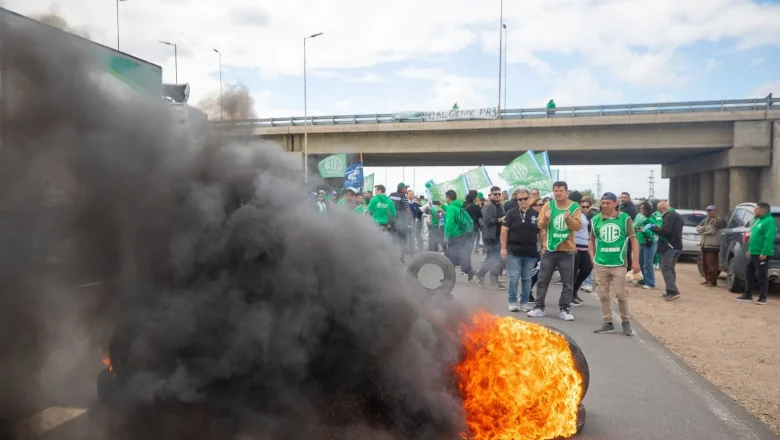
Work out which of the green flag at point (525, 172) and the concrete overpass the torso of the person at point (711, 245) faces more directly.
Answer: the green flag

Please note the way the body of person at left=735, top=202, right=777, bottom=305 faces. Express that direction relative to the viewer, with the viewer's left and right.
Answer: facing the viewer and to the left of the viewer

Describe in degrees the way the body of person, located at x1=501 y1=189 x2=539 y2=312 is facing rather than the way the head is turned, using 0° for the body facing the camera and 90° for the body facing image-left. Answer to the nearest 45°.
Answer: approximately 0°

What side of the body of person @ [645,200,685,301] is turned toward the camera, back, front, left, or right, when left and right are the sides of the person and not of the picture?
left

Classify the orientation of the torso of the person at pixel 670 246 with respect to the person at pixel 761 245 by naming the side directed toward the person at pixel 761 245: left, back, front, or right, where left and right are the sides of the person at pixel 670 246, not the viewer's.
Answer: back

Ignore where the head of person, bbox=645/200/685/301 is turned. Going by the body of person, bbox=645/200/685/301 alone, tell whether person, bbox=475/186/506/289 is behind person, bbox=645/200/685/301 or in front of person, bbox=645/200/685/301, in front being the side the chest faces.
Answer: in front

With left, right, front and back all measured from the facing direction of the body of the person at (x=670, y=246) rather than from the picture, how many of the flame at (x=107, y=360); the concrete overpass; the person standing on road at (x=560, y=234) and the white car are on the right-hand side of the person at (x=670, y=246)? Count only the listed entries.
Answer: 2

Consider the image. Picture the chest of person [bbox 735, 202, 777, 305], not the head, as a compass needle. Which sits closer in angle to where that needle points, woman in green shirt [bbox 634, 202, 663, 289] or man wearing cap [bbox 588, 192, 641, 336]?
the man wearing cap

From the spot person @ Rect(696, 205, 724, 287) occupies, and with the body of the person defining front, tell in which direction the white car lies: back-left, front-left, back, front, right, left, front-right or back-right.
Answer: back-right

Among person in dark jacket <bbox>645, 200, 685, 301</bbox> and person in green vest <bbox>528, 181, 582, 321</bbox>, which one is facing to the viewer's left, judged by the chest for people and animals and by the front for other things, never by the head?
person in dark jacket <bbox>645, 200, 685, 301</bbox>

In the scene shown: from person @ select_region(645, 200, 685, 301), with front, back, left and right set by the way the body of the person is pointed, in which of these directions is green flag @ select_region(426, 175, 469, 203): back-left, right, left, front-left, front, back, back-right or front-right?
front-right

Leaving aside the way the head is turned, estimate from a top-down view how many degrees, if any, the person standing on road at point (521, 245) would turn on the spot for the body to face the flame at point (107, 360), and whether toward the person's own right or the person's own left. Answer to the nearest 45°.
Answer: approximately 45° to the person's own right

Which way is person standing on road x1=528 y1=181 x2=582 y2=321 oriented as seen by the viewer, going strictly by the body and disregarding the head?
toward the camera

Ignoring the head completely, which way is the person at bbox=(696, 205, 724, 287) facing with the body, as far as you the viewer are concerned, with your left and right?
facing the viewer and to the left of the viewer
